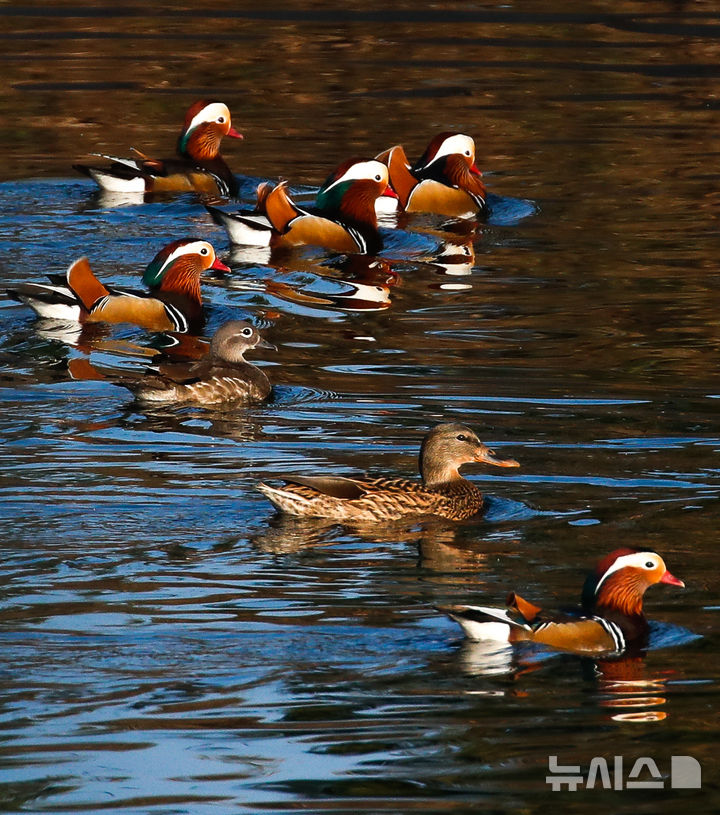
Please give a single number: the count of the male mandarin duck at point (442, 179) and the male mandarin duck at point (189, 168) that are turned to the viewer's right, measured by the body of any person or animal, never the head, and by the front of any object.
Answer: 2

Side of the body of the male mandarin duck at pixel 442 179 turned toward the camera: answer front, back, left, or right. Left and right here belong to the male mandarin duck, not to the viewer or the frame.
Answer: right

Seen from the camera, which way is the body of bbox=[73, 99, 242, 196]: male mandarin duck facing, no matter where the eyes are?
to the viewer's right

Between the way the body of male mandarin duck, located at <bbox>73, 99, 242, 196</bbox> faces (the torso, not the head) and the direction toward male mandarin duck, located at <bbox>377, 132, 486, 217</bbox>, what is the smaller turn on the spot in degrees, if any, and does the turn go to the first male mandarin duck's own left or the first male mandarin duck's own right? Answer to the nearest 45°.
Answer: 0° — it already faces it

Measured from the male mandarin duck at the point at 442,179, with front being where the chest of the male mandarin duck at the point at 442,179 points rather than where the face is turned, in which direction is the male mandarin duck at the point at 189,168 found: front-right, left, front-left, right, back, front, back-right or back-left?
back
